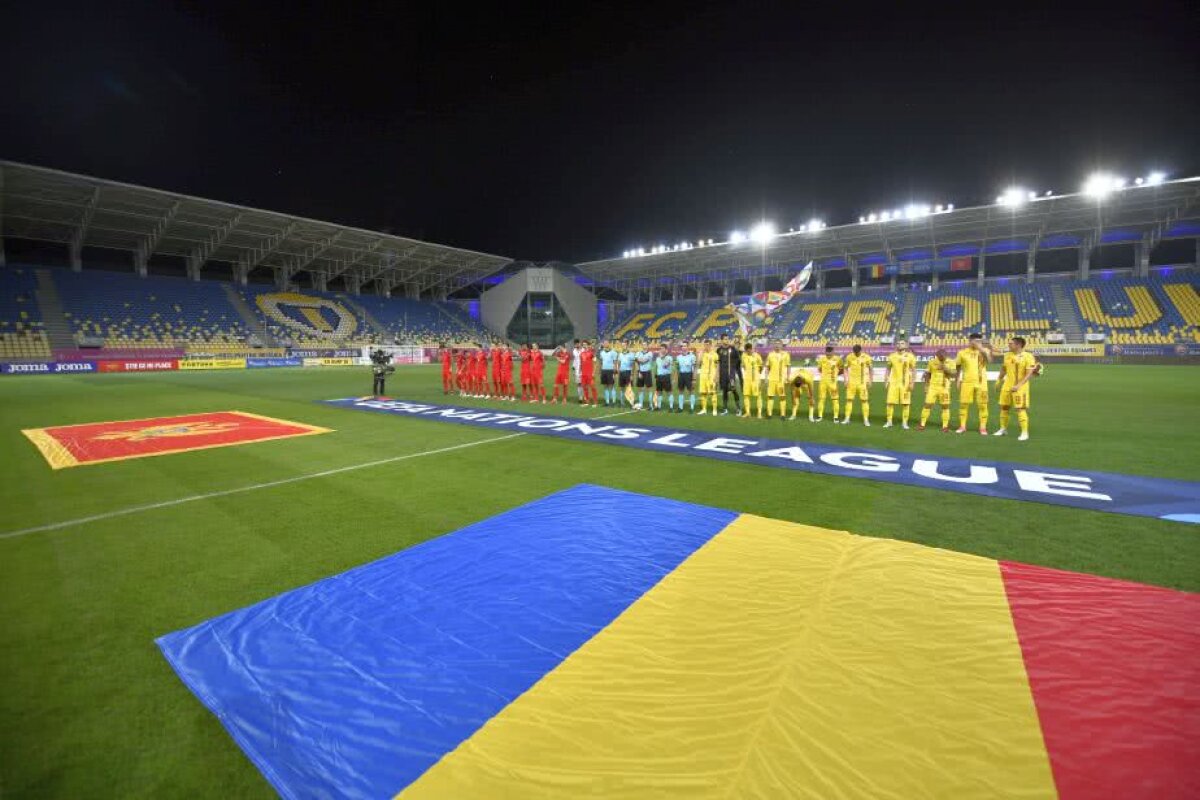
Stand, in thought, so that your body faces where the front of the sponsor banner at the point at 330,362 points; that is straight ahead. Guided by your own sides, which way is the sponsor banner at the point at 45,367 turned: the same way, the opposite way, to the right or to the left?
the same way

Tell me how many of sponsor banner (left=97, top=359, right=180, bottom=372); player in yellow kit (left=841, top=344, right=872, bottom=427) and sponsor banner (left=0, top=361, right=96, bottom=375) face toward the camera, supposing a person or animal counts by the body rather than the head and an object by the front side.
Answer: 3

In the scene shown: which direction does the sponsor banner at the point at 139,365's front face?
toward the camera

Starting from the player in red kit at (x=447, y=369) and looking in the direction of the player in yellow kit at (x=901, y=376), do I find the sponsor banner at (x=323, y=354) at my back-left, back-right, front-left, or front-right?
back-left

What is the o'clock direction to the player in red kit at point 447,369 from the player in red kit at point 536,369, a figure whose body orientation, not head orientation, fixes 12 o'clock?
the player in red kit at point 447,369 is roughly at 3 o'clock from the player in red kit at point 536,369.

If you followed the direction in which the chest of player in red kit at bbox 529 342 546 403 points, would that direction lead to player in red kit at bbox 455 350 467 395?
no

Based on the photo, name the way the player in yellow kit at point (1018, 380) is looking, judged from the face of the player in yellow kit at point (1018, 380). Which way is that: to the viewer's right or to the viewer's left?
to the viewer's left

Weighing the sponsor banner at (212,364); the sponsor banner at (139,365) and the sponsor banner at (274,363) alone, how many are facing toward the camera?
3

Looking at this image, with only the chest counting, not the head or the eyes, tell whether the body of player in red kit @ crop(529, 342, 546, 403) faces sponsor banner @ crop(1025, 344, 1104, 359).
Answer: no

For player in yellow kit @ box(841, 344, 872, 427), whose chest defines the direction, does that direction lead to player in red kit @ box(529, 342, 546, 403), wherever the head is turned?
no

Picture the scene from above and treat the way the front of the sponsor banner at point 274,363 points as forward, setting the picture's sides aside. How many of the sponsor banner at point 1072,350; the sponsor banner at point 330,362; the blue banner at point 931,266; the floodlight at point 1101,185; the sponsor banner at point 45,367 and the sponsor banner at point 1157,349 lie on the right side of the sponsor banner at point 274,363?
1

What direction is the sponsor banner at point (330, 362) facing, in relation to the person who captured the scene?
facing the viewer

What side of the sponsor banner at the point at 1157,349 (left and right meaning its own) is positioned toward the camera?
front

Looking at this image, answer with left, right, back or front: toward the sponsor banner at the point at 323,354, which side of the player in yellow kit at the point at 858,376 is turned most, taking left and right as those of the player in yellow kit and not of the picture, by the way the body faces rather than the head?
right

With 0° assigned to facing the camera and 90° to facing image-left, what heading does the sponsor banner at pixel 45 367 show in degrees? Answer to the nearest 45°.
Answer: approximately 0°

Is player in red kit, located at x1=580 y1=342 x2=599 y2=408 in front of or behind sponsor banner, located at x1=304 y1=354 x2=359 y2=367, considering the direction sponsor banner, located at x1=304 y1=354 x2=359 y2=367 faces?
in front

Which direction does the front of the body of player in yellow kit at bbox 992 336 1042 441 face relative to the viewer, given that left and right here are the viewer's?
facing the viewer and to the left of the viewer

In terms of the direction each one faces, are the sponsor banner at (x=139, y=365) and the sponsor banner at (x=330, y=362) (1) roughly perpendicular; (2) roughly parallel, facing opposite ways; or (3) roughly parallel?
roughly parallel

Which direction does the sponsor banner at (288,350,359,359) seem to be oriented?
toward the camera

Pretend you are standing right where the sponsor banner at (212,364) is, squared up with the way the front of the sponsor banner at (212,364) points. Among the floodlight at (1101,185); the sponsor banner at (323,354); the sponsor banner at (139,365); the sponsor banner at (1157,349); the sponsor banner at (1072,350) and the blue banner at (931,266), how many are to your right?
1
